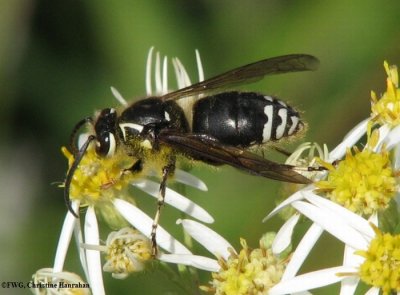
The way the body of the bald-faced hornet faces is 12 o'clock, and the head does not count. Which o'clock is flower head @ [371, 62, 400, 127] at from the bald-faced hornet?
The flower head is roughly at 6 o'clock from the bald-faced hornet.

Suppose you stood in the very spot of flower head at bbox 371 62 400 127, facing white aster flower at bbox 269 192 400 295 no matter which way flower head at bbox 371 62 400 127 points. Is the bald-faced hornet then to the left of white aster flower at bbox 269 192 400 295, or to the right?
right

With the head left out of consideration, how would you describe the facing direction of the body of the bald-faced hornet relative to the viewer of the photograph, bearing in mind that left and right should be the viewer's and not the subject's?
facing to the left of the viewer

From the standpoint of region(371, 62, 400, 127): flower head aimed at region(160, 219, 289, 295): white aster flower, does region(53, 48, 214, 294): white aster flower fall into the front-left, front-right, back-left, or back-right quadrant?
front-right

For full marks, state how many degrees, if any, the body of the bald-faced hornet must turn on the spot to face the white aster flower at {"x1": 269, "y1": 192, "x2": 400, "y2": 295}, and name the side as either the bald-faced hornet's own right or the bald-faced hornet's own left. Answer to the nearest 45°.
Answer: approximately 135° to the bald-faced hornet's own left
